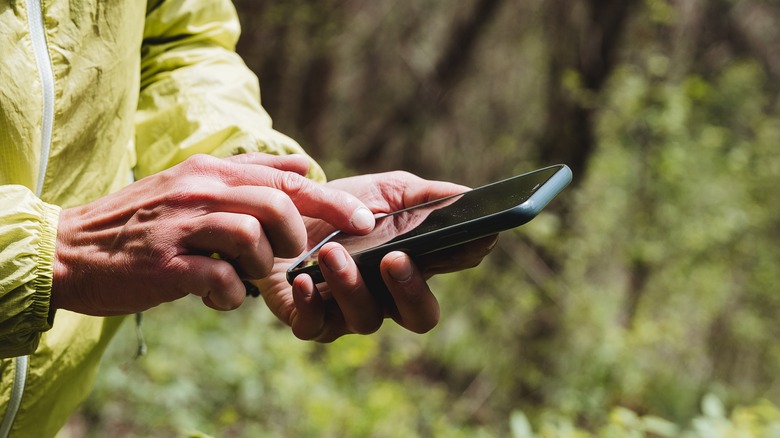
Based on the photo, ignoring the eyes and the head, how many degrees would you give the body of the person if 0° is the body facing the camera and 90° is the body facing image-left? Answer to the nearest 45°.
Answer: approximately 315°
